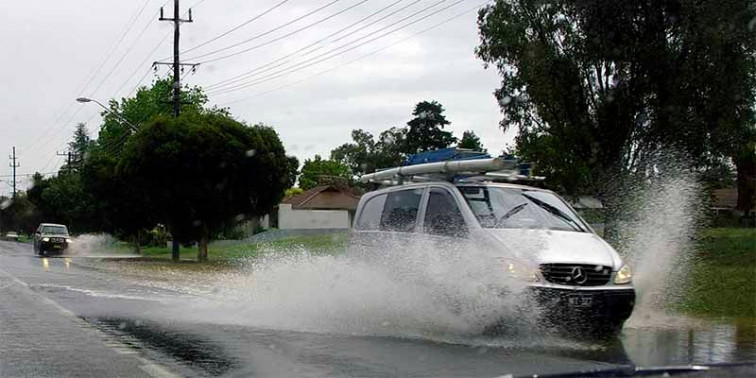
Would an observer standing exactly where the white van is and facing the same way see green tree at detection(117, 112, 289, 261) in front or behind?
behind

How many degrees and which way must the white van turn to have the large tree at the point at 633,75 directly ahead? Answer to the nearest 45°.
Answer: approximately 135° to its left

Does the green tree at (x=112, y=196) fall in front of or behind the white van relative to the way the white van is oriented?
behind

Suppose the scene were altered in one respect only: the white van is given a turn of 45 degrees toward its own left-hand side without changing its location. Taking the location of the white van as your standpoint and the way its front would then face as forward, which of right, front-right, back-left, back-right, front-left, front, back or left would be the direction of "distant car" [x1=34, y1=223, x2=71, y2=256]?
back-left

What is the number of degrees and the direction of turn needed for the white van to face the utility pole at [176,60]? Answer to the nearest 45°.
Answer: approximately 180°

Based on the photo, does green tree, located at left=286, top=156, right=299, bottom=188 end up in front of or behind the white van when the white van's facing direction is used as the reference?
behind

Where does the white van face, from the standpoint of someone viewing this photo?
facing the viewer and to the right of the viewer
